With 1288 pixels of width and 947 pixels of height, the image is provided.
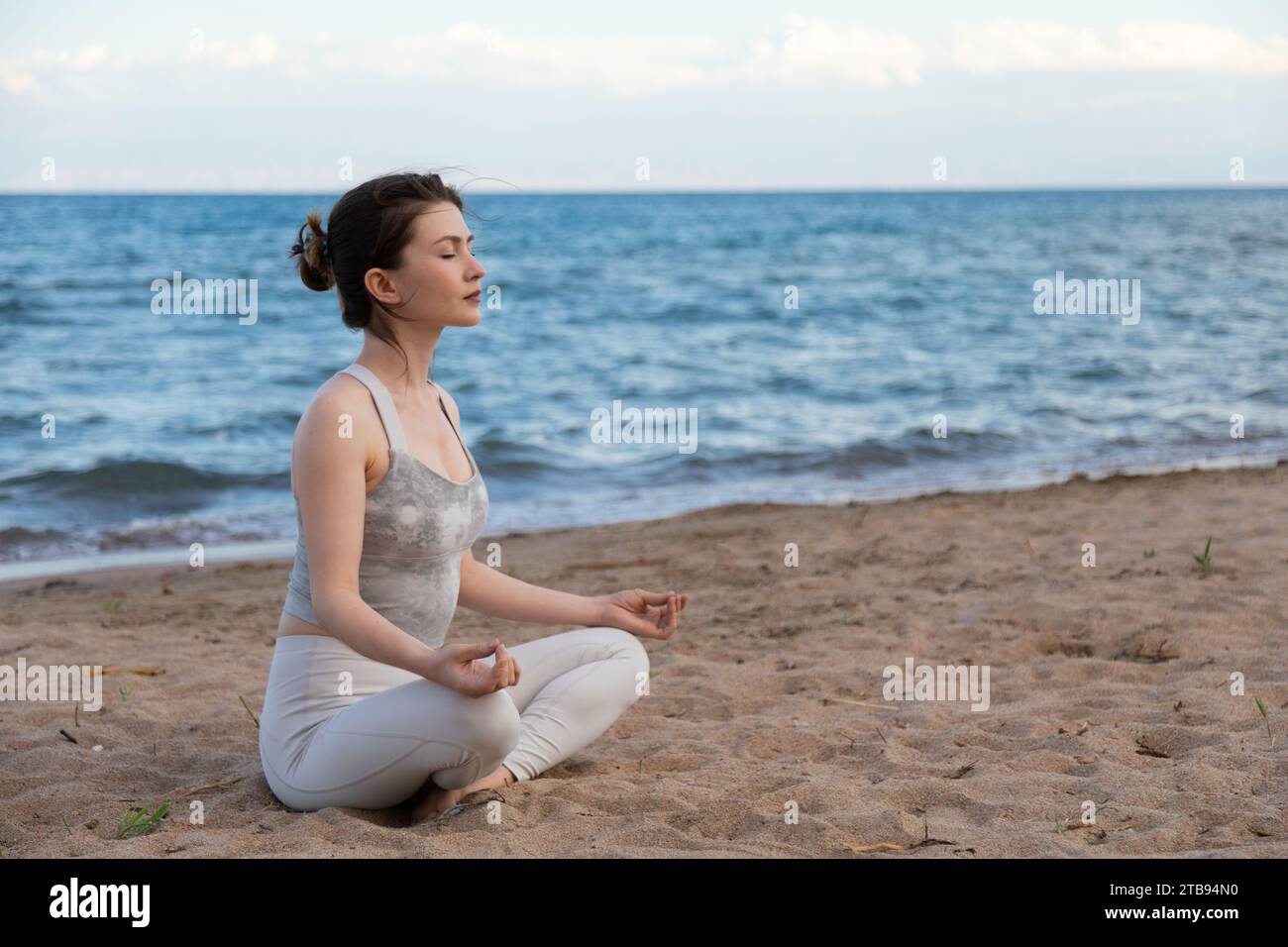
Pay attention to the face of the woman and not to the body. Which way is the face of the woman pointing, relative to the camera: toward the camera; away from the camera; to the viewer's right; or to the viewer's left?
to the viewer's right

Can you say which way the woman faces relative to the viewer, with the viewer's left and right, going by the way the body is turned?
facing the viewer and to the right of the viewer

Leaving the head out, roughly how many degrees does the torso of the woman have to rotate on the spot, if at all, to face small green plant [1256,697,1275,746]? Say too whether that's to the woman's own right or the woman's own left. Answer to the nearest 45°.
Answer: approximately 45° to the woman's own left
